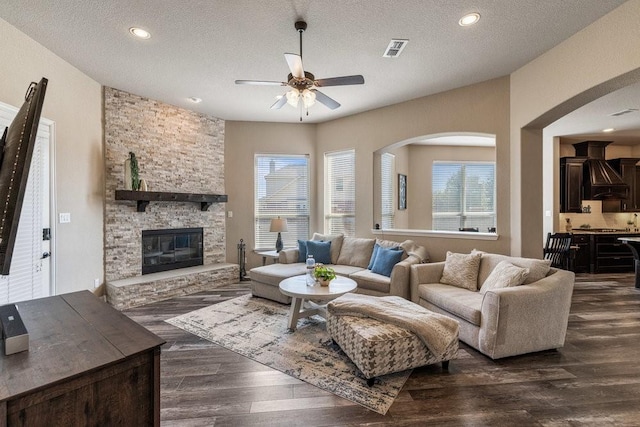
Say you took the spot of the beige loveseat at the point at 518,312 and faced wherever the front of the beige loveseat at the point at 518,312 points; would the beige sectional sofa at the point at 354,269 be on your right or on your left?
on your right

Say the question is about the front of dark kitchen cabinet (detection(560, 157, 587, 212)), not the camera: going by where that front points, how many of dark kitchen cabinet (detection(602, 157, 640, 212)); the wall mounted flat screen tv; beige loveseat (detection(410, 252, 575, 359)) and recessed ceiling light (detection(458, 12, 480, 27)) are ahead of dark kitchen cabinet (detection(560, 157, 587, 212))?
3

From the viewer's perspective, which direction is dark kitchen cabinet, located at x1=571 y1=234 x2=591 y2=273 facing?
toward the camera

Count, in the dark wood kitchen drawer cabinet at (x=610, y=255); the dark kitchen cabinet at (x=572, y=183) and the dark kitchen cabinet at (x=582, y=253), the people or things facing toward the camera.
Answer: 3

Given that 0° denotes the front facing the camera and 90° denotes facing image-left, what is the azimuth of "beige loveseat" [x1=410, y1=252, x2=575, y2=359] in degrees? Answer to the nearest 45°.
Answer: approximately 45°

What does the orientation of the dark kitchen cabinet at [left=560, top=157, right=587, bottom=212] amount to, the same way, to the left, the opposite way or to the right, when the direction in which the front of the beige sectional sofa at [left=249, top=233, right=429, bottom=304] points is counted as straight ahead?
the same way

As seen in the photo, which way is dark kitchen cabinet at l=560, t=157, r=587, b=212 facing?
toward the camera

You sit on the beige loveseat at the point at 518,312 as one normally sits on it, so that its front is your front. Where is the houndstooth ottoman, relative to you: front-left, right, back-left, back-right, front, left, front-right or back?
front

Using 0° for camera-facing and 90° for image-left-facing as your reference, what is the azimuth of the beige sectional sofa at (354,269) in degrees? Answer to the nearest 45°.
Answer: approximately 45°

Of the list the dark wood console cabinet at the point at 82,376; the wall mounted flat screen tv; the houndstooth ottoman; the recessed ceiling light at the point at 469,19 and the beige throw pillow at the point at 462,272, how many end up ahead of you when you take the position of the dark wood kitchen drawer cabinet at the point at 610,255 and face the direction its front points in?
5

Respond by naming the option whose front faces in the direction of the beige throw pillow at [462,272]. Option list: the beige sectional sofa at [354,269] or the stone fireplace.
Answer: the stone fireplace

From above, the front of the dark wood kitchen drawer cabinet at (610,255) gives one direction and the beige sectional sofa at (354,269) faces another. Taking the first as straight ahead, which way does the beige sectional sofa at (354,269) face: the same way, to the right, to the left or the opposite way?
the same way

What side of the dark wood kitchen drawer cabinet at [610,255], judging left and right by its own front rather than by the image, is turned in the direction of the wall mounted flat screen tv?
front

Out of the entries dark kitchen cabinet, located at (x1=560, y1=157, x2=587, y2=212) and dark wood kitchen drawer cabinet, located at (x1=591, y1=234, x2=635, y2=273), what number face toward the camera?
2

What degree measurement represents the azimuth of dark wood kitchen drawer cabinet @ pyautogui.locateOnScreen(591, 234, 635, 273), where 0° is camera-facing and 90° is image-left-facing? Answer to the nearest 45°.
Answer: approximately 0°

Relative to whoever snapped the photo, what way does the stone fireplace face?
facing the viewer and to the right of the viewer

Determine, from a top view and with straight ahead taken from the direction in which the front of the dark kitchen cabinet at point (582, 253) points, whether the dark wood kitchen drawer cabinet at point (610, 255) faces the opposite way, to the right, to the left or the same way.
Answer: the same way

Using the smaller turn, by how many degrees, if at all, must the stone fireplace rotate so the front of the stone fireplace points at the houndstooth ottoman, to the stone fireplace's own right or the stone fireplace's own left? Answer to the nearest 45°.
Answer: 0° — it already faces it

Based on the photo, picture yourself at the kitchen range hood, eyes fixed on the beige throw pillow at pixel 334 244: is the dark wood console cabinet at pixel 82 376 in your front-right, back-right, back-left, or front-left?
front-left
